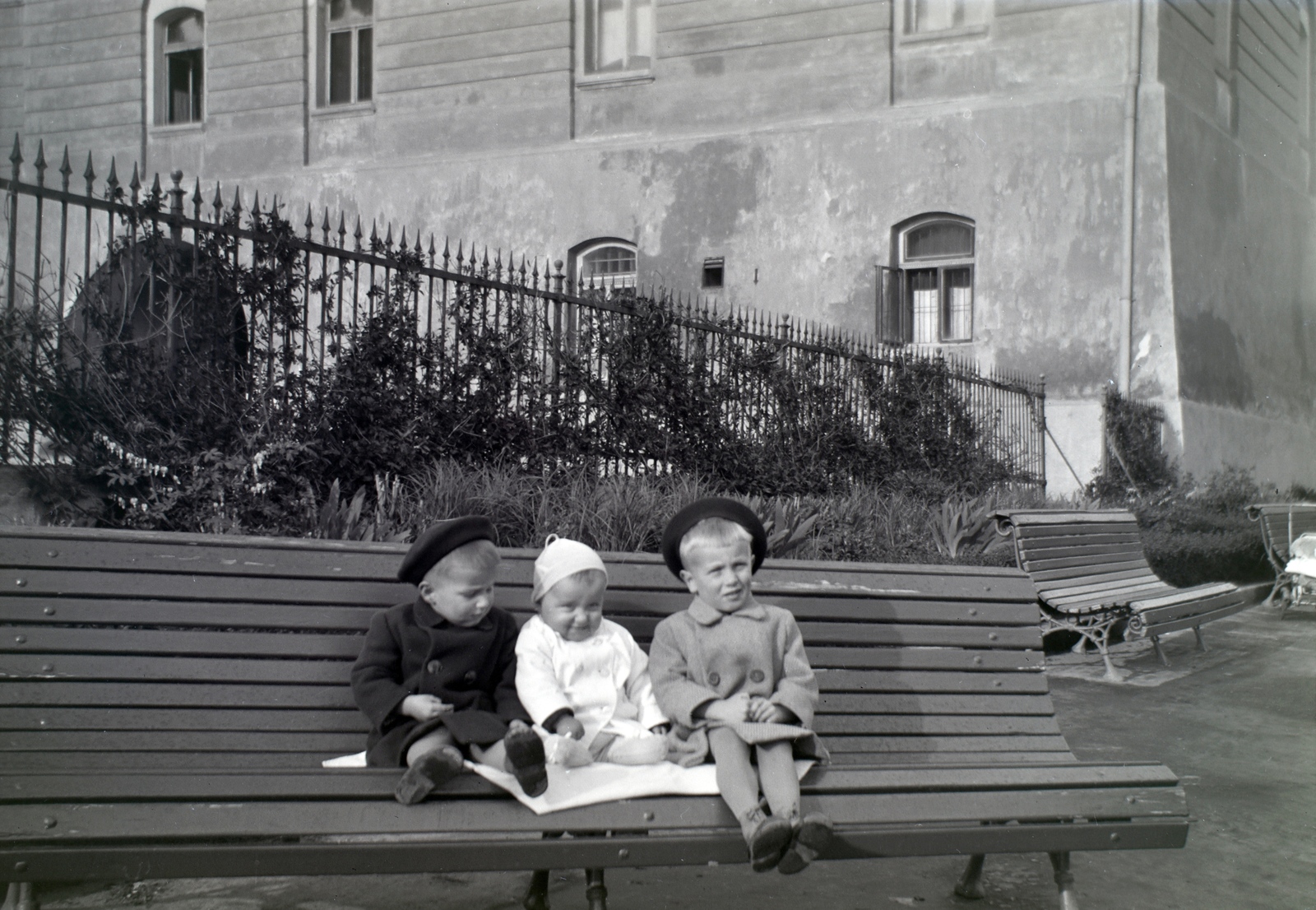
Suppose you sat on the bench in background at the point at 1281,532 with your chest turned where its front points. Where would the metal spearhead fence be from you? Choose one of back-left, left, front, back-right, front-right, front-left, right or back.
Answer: right

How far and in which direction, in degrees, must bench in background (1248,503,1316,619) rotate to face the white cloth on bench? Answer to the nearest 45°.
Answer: approximately 45° to its right

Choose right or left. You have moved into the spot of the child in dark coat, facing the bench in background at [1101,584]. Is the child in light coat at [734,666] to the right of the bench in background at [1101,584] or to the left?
right

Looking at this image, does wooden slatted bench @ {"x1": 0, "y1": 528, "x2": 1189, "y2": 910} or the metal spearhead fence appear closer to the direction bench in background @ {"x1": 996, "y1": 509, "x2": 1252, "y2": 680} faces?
the wooden slatted bench

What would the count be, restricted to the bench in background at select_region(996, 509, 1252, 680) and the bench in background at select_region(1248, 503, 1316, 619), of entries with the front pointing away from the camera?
0

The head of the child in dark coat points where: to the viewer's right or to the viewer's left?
to the viewer's right

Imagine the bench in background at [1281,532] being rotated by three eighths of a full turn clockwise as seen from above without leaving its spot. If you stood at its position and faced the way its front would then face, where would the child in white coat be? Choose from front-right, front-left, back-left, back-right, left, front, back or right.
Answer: left

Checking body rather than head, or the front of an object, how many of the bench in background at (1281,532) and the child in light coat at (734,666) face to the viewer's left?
0

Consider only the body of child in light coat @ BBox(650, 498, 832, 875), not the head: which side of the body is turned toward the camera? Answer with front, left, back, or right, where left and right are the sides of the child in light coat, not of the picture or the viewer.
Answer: front

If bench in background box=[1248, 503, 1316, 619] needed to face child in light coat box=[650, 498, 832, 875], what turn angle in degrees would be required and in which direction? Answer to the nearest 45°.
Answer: approximately 45° to its right
